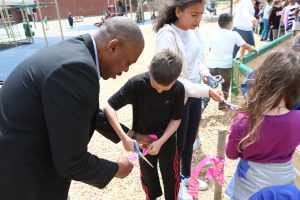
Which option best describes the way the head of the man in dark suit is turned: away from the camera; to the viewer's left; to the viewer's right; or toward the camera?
to the viewer's right

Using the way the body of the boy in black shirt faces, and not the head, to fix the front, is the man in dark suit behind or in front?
in front

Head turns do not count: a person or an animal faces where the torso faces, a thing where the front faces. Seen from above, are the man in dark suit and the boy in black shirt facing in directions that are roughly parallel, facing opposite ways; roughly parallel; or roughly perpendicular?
roughly perpendicular

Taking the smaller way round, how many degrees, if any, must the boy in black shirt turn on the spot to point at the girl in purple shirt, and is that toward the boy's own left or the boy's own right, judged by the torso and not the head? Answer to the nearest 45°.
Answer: approximately 45° to the boy's own left

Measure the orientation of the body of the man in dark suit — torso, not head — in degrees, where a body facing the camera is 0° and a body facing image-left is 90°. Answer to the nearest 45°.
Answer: approximately 270°

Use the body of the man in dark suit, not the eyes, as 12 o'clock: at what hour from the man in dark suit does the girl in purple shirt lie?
The girl in purple shirt is roughly at 12 o'clock from the man in dark suit.

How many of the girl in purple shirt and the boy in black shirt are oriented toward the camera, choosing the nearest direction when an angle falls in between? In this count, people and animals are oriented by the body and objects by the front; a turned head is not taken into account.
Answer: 1
